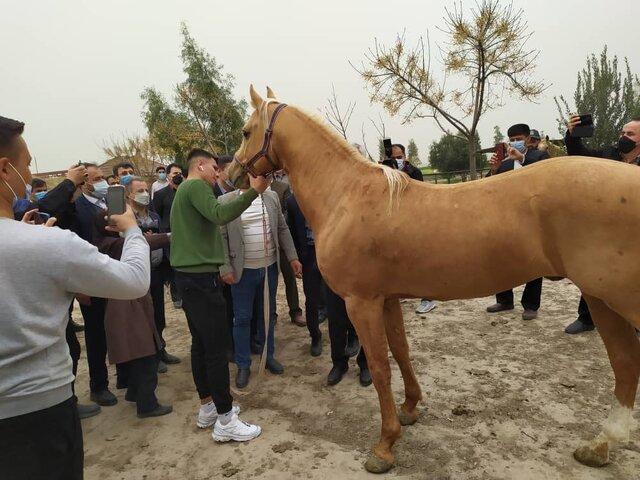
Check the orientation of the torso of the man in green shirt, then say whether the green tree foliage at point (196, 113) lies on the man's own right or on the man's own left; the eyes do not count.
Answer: on the man's own left

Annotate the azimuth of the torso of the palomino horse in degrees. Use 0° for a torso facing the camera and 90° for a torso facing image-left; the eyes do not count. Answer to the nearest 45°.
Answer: approximately 90°

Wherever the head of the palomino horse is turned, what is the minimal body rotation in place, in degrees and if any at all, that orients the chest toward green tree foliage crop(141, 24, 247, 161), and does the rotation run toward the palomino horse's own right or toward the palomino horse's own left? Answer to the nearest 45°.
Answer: approximately 45° to the palomino horse's own right

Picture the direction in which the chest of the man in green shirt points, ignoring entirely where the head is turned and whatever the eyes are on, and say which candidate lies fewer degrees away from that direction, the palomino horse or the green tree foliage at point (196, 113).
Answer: the palomino horse

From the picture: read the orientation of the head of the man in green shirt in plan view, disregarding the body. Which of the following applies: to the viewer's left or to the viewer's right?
to the viewer's right

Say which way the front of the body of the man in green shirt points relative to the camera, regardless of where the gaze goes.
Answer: to the viewer's right

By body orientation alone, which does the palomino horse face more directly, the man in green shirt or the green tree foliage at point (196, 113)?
the man in green shirt

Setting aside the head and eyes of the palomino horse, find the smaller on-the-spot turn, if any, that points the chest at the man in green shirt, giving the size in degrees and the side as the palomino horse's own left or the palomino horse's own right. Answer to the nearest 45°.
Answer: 0° — it already faces them

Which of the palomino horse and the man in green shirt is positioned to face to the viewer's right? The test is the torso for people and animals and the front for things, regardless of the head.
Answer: the man in green shirt

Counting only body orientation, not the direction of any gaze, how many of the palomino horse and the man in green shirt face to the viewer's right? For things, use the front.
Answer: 1

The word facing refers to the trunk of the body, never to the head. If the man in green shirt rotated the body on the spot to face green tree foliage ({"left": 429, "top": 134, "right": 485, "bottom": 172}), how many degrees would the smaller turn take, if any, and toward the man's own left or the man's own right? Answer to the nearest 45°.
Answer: approximately 45° to the man's own left
